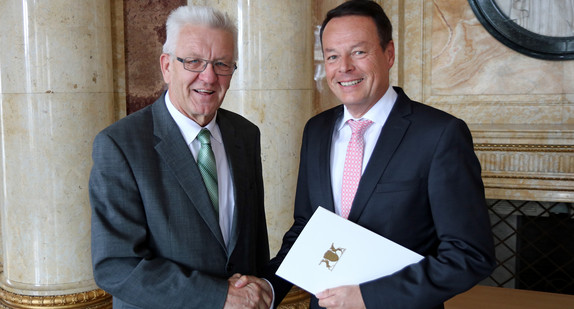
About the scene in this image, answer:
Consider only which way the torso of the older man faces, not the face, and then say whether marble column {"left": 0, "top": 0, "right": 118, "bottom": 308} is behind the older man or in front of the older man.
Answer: behind

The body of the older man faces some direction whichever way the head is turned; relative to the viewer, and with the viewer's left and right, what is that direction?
facing the viewer and to the right of the viewer
